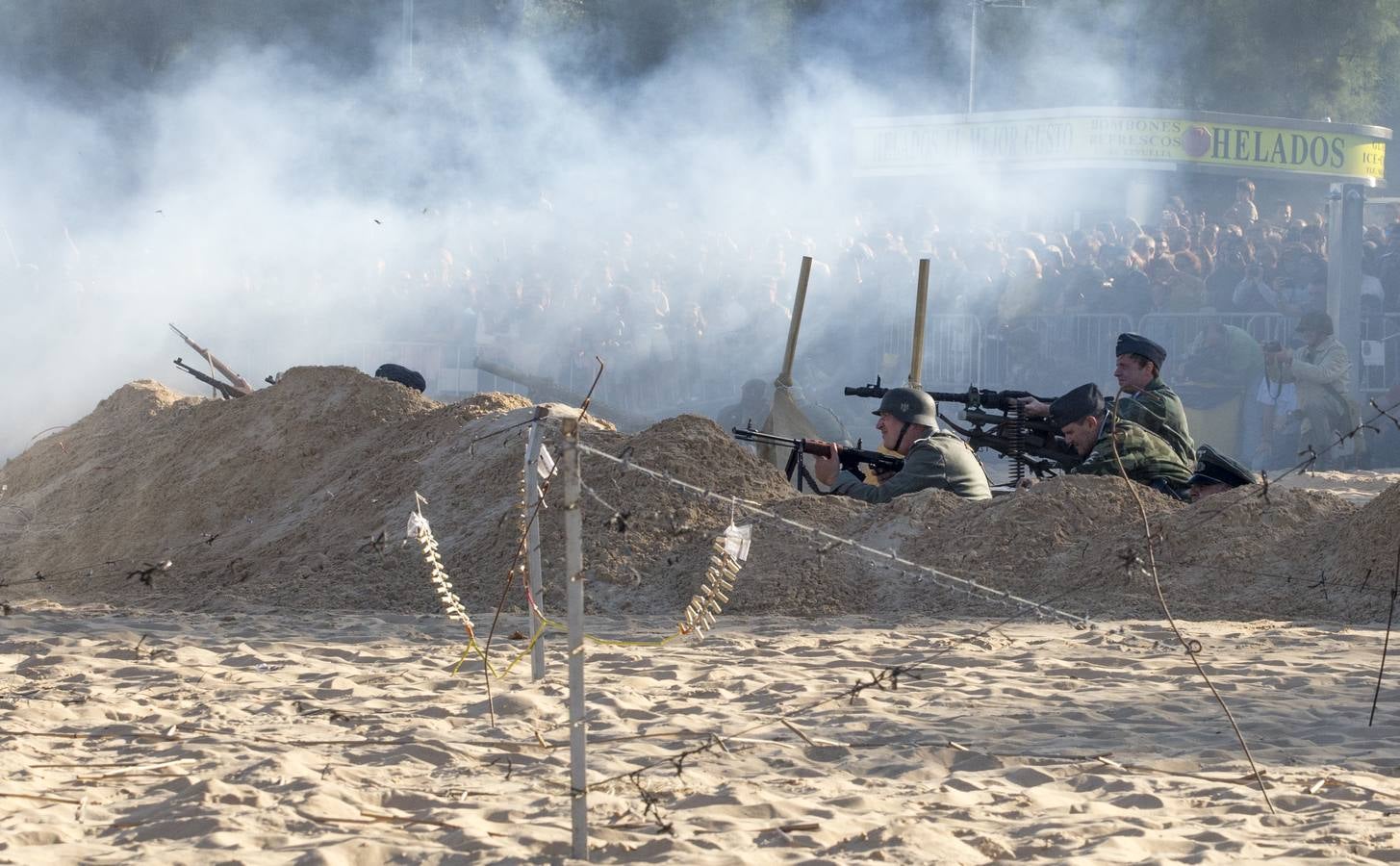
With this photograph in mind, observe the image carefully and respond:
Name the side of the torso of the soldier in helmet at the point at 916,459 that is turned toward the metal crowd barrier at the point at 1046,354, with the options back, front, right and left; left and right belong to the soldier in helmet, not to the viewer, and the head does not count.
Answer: right

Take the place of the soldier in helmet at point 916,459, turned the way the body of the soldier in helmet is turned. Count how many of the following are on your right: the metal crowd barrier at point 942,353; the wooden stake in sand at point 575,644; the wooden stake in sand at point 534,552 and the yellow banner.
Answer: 2

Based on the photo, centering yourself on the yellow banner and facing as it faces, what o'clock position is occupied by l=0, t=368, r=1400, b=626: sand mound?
The sand mound is roughly at 12 o'clock from the yellow banner.

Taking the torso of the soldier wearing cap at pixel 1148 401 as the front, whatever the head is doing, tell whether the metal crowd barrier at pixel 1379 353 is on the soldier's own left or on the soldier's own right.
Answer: on the soldier's own right

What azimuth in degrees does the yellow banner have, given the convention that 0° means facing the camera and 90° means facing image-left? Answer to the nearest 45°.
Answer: approximately 0°

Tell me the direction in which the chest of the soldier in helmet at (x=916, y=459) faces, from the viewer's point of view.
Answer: to the viewer's left

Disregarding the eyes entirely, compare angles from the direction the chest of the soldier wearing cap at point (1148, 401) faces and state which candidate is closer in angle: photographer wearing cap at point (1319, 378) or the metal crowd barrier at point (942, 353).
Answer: the metal crowd barrier

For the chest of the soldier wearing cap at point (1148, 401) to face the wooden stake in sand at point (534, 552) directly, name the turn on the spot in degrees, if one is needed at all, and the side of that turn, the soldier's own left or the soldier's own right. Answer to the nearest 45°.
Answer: approximately 45° to the soldier's own left

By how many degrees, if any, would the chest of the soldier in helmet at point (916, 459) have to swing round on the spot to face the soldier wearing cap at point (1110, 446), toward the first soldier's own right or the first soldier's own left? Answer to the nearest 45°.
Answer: approximately 180°

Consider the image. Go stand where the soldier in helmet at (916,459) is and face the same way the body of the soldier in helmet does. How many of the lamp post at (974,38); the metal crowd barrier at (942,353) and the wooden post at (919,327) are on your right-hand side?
3

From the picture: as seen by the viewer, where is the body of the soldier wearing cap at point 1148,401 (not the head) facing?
to the viewer's left

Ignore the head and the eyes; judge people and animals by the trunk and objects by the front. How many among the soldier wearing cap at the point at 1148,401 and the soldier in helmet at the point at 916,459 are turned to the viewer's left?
2
